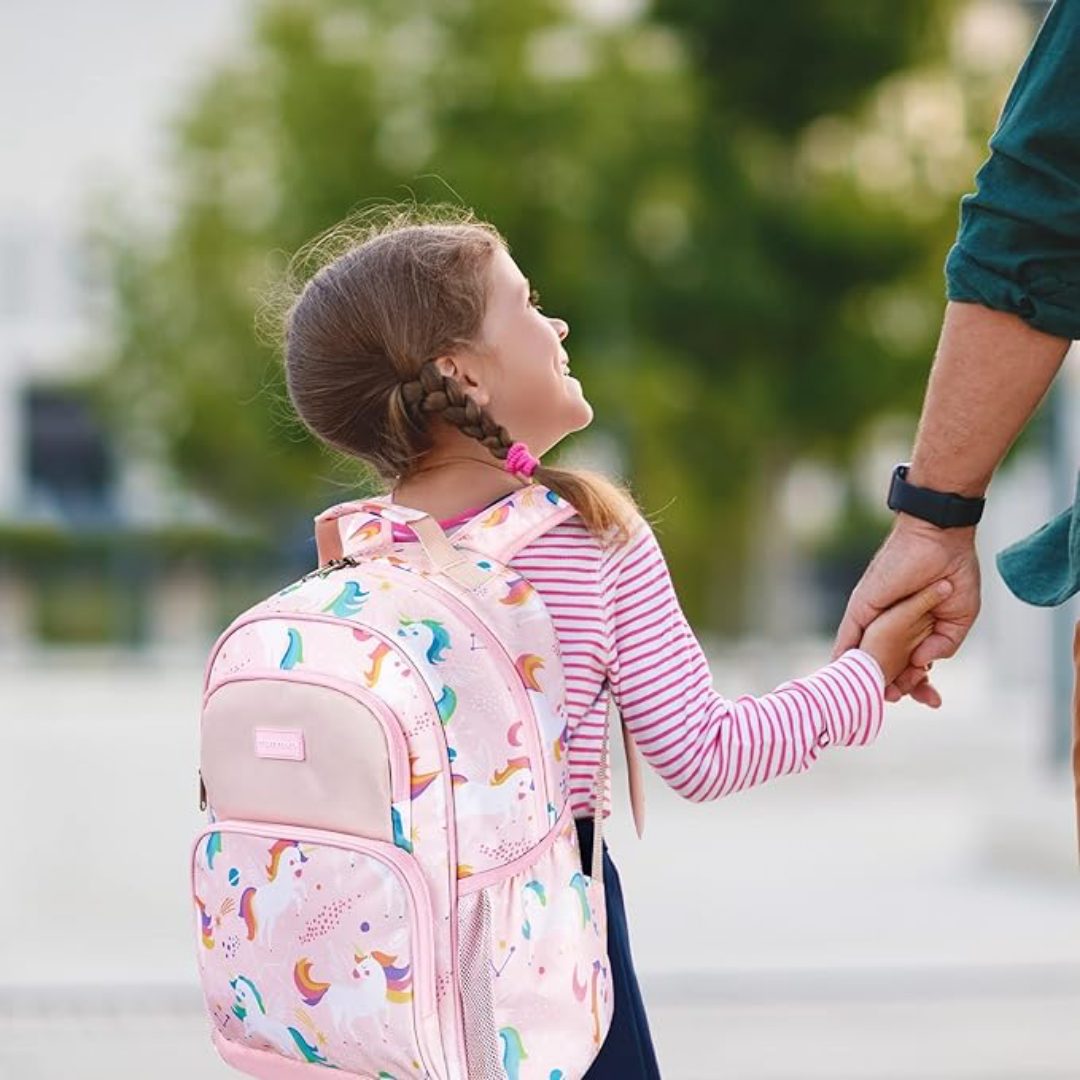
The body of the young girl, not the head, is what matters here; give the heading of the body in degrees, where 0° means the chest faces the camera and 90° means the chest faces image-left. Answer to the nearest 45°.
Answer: approximately 225°

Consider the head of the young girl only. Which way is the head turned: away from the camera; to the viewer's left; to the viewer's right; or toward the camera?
to the viewer's right
